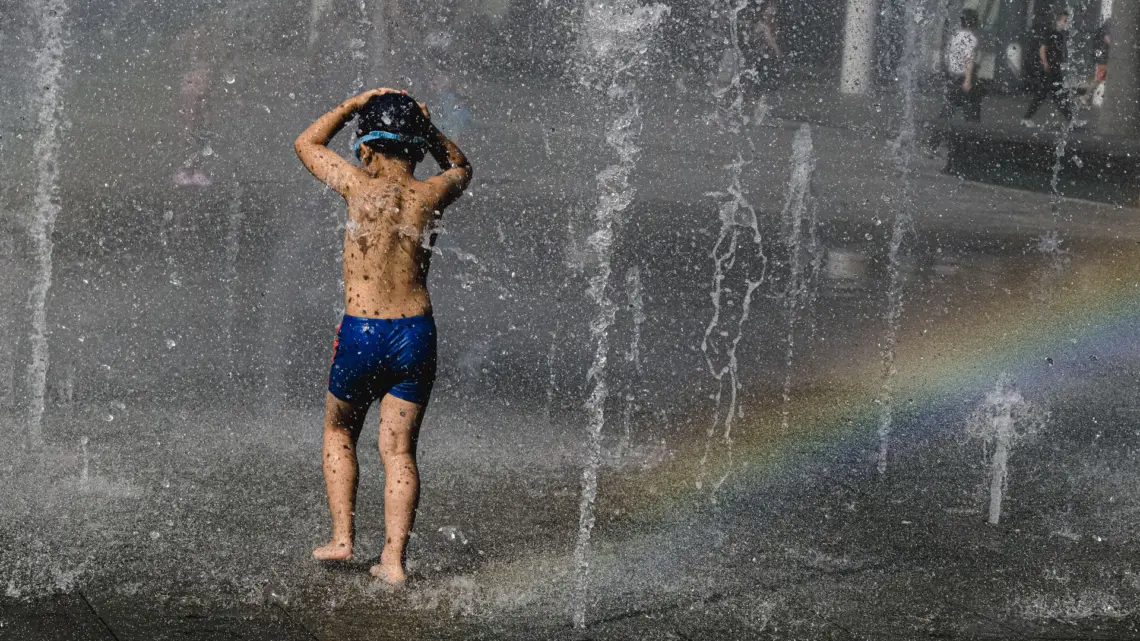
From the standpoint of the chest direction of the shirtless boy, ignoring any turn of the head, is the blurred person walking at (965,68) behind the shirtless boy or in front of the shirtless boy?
in front

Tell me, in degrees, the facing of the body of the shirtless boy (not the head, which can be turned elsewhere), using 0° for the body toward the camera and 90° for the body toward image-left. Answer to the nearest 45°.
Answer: approximately 180°

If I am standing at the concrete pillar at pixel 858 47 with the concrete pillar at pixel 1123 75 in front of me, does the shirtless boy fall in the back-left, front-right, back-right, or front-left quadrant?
back-right

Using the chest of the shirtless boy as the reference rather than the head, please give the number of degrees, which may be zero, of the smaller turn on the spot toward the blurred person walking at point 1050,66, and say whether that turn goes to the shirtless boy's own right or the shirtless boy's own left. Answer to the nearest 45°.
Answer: approximately 45° to the shirtless boy's own right

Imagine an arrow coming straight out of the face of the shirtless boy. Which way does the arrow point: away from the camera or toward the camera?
away from the camera

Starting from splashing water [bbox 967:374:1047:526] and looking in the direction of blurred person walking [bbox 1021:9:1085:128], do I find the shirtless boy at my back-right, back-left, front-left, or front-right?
back-left
